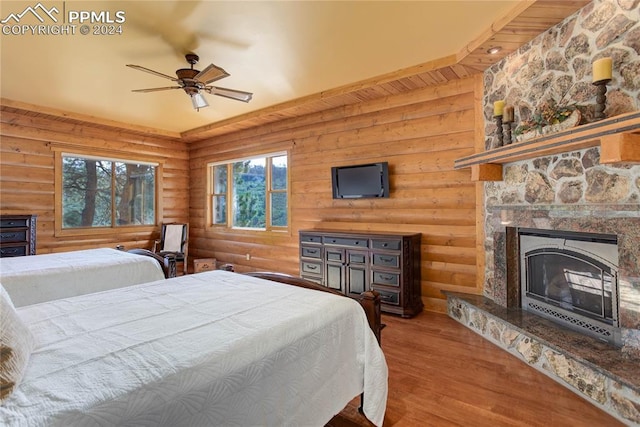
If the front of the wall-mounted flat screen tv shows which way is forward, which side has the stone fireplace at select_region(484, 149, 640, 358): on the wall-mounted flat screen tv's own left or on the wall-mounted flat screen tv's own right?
on the wall-mounted flat screen tv's own left

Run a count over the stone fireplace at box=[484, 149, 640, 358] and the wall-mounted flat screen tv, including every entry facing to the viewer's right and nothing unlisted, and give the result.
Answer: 0

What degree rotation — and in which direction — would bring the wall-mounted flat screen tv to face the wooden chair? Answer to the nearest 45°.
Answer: approximately 45° to its right

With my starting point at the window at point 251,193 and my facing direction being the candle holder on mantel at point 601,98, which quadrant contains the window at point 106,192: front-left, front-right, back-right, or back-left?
back-right

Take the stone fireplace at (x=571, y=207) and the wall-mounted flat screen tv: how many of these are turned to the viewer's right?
0

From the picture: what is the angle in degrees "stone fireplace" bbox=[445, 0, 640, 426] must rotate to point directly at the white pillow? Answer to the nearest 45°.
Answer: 0° — it already faces it

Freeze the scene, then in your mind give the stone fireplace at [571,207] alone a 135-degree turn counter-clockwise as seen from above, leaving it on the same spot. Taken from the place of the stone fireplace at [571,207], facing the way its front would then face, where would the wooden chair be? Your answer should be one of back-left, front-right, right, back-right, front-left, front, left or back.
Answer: back

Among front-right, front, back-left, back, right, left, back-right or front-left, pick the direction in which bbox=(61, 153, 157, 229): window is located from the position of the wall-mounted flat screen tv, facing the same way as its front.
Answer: front-right

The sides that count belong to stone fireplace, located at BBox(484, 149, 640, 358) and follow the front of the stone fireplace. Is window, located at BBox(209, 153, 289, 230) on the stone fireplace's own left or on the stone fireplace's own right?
on the stone fireplace's own right

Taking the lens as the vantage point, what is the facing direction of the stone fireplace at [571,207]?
facing the viewer and to the left of the viewer

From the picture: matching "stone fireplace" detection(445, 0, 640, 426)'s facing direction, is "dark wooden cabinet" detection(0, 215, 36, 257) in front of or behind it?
in front

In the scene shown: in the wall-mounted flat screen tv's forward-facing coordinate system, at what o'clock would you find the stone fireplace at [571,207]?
The stone fireplace is roughly at 9 o'clock from the wall-mounted flat screen tv.
